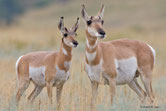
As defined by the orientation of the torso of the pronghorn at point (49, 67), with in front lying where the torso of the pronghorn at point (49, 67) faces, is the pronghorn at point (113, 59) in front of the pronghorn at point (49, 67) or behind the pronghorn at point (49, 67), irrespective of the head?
in front

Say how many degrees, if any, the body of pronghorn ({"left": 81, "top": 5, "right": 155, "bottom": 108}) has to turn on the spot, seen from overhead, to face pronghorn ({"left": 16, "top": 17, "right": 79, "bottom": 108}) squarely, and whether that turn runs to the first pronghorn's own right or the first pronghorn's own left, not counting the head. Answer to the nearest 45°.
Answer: approximately 45° to the first pronghorn's own right

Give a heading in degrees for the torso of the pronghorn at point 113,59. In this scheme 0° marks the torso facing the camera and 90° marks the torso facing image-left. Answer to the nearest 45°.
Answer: approximately 45°
